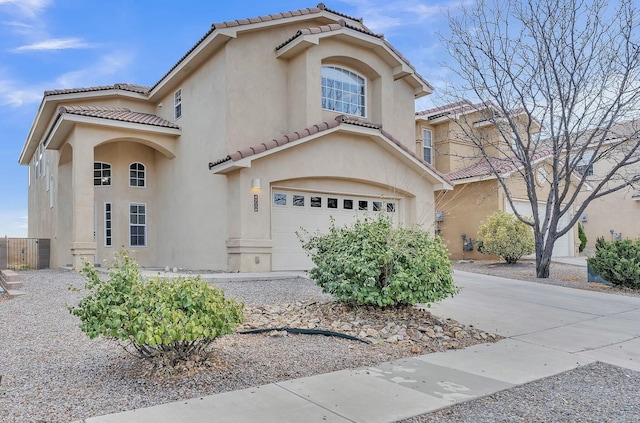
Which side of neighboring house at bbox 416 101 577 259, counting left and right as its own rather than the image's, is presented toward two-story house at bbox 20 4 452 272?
right

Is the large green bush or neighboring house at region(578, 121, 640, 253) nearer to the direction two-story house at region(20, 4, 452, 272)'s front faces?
the large green bush

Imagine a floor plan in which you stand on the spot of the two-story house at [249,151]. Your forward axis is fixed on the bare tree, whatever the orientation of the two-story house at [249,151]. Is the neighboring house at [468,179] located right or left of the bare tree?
left

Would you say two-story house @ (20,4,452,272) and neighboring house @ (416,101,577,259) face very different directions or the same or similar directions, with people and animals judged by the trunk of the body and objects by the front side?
same or similar directions

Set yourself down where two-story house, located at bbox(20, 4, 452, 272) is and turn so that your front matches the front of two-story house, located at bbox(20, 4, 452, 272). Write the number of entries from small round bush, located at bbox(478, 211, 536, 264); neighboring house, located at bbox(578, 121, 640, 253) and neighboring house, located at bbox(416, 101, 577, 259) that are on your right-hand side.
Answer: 0

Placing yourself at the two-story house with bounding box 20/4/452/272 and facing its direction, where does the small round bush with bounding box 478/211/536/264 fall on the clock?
The small round bush is roughly at 10 o'clock from the two-story house.

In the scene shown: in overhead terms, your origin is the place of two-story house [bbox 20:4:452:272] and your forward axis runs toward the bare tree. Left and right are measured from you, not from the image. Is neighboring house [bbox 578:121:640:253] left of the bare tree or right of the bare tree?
left

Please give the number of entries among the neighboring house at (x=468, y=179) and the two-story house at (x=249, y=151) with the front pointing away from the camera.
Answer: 0

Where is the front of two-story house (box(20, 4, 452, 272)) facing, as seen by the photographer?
facing the viewer and to the right of the viewer

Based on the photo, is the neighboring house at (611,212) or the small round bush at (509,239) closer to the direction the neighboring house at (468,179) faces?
the small round bush

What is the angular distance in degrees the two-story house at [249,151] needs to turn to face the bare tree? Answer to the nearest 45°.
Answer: approximately 45° to its left

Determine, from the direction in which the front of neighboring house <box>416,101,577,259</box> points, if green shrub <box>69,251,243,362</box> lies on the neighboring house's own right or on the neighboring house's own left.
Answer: on the neighboring house's own right

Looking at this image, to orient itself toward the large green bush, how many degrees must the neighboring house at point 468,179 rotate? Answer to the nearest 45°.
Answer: approximately 45° to its right

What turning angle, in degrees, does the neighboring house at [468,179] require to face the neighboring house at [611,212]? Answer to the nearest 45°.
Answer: approximately 90° to its left
